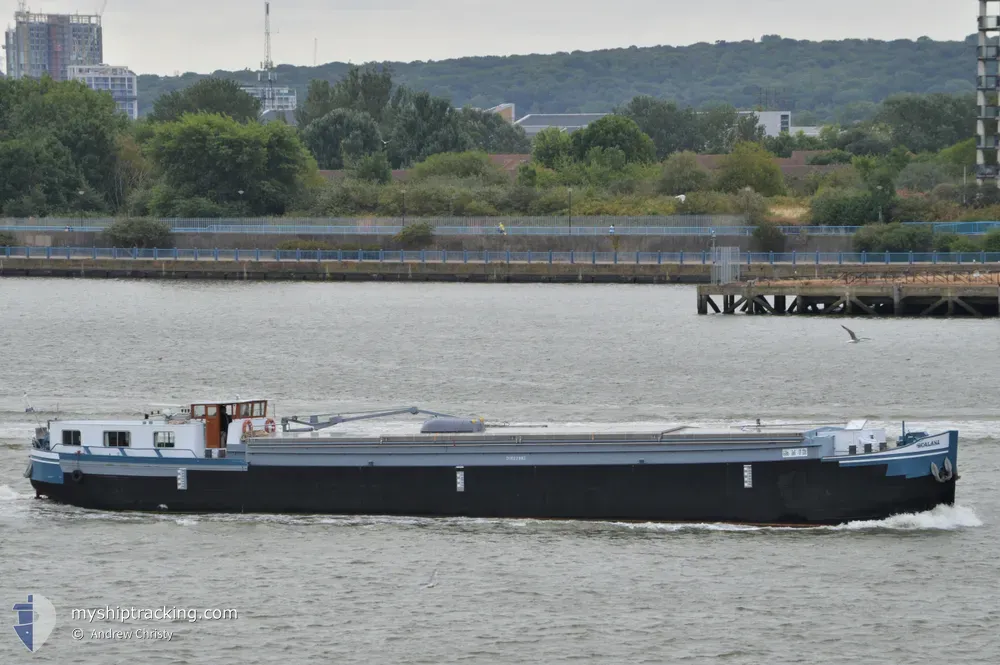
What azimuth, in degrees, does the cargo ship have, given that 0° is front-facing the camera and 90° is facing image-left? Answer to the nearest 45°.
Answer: approximately 270°
